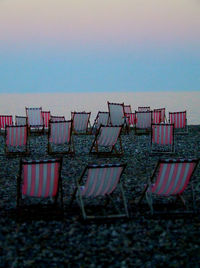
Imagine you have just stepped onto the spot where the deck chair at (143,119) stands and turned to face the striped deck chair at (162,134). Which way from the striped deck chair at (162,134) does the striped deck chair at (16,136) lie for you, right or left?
right

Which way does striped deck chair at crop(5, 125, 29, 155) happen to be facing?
away from the camera

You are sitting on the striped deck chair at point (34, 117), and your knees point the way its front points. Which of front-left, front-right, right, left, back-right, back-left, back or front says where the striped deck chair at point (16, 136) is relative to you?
back

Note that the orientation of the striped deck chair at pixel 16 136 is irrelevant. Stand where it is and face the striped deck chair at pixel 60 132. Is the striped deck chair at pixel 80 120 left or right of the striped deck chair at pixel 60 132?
left

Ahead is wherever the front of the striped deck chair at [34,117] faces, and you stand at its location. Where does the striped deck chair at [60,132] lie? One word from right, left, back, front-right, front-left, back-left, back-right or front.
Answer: back

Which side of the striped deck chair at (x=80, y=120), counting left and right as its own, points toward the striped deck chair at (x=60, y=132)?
back

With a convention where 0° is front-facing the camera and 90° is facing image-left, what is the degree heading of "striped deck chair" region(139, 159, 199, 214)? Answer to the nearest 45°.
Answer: approximately 135°

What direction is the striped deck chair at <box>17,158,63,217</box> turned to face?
away from the camera

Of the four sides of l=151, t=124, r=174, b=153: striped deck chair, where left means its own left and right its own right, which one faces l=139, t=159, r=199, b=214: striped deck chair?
back

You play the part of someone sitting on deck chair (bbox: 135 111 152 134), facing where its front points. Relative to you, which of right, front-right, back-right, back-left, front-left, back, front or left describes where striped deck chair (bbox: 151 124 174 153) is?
back

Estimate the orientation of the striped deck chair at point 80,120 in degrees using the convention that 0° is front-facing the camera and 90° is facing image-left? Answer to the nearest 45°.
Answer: approximately 180°

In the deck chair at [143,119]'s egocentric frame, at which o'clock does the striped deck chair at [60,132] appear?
The striped deck chair is roughly at 7 o'clock from the deck chair.
